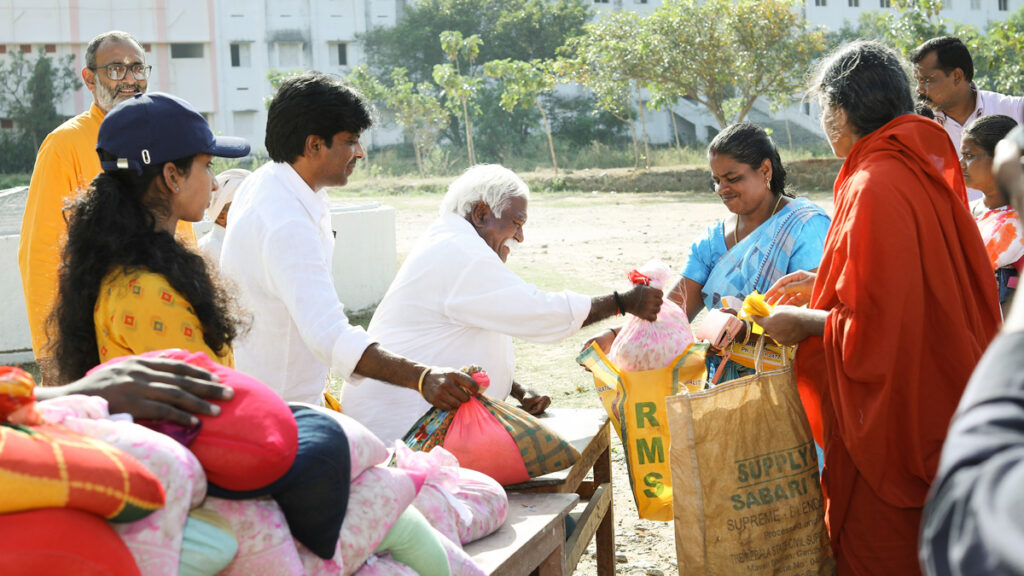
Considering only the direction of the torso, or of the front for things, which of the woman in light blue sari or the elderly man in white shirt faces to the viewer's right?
the elderly man in white shirt

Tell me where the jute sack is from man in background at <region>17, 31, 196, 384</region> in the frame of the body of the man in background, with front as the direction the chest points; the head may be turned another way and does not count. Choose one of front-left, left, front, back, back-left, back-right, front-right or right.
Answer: front

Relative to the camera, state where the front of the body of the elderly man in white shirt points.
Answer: to the viewer's right

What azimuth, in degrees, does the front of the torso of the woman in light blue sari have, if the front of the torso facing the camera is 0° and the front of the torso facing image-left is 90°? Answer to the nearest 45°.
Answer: approximately 45°

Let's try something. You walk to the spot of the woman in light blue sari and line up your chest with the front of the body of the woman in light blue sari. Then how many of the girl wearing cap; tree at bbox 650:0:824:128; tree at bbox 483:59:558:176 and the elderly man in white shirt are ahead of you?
2

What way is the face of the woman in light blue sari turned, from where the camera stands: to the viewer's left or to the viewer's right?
to the viewer's left

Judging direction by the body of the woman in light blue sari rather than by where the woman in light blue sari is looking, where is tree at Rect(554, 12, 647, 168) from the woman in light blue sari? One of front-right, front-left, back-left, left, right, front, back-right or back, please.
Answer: back-right

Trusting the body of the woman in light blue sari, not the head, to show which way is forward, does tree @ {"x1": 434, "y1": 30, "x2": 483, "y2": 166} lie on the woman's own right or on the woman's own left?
on the woman's own right

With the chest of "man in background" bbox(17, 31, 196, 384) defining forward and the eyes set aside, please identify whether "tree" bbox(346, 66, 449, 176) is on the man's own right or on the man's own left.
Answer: on the man's own left

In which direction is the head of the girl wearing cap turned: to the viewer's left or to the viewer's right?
to the viewer's right

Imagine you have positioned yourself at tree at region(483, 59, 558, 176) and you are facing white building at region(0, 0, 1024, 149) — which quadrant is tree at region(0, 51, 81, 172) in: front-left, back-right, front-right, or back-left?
front-left

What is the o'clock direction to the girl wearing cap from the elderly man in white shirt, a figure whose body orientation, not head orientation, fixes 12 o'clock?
The girl wearing cap is roughly at 4 o'clock from the elderly man in white shirt.

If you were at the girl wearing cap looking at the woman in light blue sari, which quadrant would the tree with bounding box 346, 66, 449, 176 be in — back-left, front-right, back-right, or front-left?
front-left

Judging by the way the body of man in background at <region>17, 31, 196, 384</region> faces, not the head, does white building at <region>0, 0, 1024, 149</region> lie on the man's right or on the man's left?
on the man's left

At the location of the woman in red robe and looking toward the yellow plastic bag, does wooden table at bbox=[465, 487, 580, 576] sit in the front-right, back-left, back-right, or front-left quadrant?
front-left
